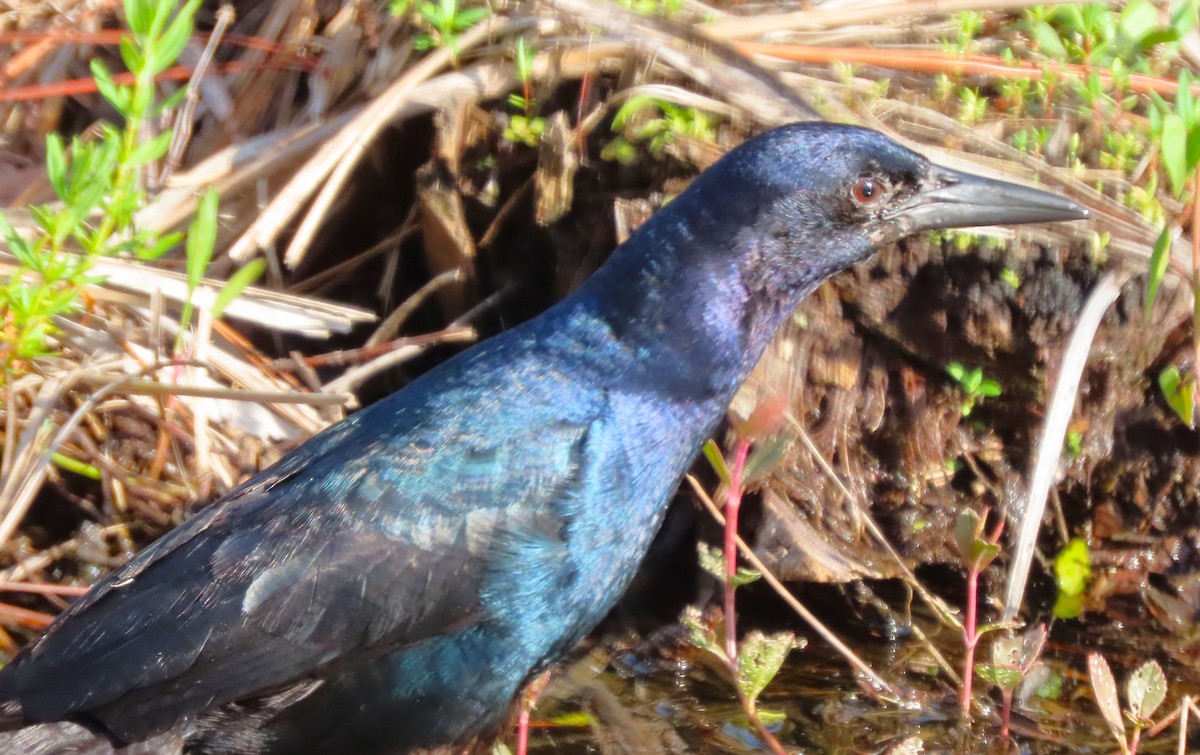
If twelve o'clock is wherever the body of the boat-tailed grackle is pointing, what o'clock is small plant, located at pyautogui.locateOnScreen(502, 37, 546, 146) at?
The small plant is roughly at 9 o'clock from the boat-tailed grackle.

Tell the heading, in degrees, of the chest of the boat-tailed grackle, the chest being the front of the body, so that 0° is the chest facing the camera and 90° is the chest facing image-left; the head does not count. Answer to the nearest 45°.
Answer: approximately 270°

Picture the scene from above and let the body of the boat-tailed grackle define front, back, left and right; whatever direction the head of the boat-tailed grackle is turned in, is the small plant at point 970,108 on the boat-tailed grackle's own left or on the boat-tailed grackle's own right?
on the boat-tailed grackle's own left

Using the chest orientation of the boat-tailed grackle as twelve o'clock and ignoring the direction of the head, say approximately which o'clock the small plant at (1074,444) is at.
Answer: The small plant is roughly at 11 o'clock from the boat-tailed grackle.

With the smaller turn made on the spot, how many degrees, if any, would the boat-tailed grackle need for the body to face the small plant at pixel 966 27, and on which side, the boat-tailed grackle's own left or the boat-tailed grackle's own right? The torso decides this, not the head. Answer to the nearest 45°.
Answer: approximately 45° to the boat-tailed grackle's own left

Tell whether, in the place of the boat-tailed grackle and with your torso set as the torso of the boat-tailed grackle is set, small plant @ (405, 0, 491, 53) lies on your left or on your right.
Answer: on your left

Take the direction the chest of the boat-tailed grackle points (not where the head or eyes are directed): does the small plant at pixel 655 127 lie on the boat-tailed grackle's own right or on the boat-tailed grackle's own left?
on the boat-tailed grackle's own left
